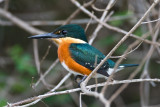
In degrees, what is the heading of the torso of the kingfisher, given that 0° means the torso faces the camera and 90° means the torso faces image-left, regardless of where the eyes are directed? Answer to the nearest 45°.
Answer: approximately 90°
